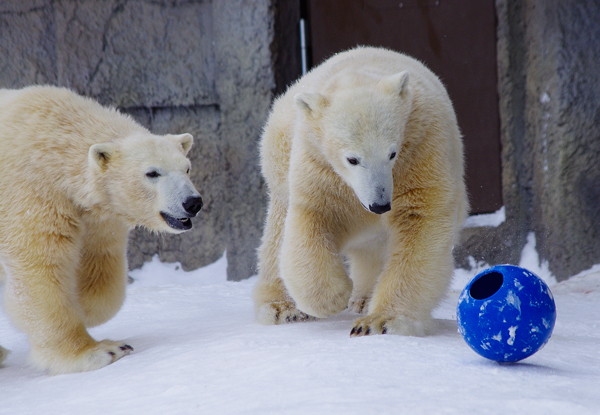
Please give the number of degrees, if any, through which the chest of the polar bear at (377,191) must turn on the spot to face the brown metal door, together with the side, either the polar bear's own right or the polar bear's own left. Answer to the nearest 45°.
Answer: approximately 180°

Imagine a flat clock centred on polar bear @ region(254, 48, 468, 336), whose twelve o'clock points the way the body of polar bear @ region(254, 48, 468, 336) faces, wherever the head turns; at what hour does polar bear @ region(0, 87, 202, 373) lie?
polar bear @ region(0, 87, 202, 373) is roughly at 3 o'clock from polar bear @ region(254, 48, 468, 336).

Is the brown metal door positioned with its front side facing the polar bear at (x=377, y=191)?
yes

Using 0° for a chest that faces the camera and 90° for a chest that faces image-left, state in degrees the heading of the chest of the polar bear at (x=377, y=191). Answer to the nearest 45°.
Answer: approximately 0°

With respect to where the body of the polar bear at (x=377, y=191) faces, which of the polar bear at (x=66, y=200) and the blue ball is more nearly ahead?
the blue ball

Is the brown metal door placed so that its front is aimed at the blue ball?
yes

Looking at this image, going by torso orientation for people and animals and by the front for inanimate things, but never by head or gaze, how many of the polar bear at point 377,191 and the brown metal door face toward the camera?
2

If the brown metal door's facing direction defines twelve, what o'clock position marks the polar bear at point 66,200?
The polar bear is roughly at 1 o'clock from the brown metal door.
